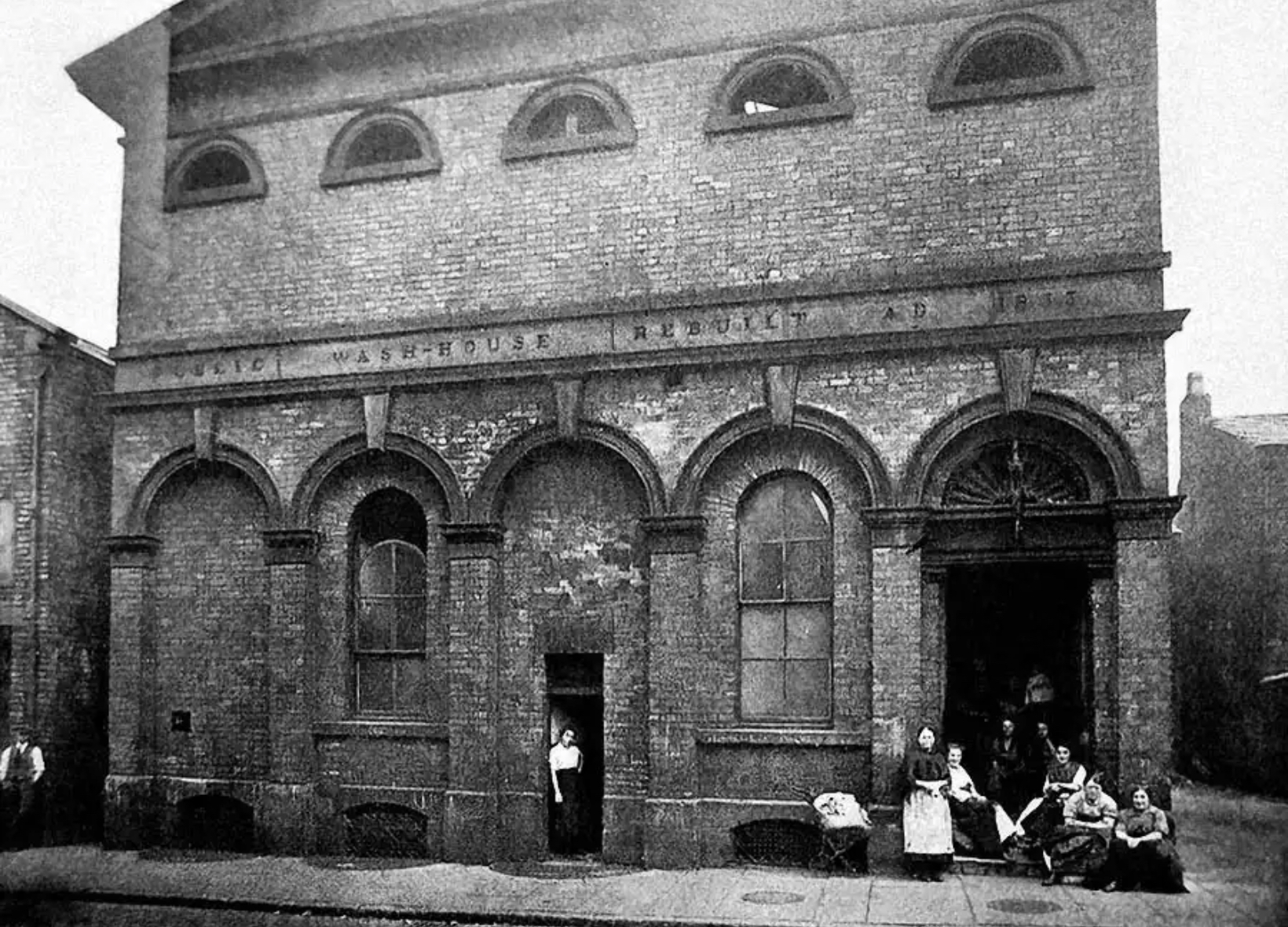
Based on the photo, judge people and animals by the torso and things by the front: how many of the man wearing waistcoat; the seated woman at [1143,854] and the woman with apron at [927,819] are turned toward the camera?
3

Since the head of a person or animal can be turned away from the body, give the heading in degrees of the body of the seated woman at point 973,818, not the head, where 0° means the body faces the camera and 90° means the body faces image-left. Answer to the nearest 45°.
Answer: approximately 315°

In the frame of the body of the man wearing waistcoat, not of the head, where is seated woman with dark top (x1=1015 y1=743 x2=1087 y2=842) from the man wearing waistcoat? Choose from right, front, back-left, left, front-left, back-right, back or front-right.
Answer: front-left

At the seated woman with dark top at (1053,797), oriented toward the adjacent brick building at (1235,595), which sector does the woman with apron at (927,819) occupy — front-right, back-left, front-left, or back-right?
back-left

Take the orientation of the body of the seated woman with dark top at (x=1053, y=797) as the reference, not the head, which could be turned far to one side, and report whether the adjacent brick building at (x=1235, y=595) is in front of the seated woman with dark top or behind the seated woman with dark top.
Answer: behind

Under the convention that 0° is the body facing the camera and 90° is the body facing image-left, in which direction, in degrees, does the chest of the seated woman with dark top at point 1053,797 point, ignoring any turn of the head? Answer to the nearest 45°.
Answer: approximately 45°

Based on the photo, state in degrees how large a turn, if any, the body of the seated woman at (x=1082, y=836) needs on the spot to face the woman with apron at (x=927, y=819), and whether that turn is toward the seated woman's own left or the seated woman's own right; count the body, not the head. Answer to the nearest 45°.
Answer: approximately 45° to the seated woman's own right

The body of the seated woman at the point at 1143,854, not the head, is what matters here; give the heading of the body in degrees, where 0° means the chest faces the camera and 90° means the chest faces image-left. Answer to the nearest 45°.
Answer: approximately 0°

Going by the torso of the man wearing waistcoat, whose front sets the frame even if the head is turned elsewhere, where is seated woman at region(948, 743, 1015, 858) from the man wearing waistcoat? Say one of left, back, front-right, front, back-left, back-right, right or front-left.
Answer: front-left
